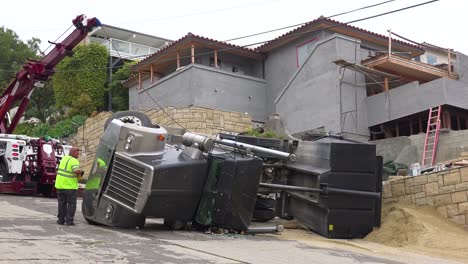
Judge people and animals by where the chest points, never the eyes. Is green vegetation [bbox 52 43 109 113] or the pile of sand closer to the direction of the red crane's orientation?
the green vegetation

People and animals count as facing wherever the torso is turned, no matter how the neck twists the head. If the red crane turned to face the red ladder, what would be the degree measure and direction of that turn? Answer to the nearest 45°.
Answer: approximately 180°

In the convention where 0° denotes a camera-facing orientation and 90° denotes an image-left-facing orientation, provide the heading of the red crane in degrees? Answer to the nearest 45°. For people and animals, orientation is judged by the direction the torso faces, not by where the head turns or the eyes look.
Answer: approximately 135°

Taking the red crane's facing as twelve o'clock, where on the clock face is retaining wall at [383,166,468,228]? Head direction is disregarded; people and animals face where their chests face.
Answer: The retaining wall is roughly at 6 o'clock from the red crane.

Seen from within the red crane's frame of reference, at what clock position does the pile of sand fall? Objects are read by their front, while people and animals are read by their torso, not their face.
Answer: The pile of sand is roughly at 6 o'clock from the red crane.

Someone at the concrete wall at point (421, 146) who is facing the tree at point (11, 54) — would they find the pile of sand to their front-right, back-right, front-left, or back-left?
back-left

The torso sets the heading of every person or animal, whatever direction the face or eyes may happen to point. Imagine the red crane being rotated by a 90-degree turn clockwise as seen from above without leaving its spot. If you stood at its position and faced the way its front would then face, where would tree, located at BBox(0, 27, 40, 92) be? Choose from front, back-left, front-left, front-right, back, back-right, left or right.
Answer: front-left

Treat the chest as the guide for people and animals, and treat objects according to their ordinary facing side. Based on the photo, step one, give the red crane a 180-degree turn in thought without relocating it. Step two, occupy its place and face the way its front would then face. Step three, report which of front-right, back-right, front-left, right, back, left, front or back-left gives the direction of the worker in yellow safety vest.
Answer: front-right

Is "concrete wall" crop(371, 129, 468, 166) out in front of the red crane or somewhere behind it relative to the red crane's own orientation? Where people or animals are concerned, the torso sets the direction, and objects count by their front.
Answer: behind
